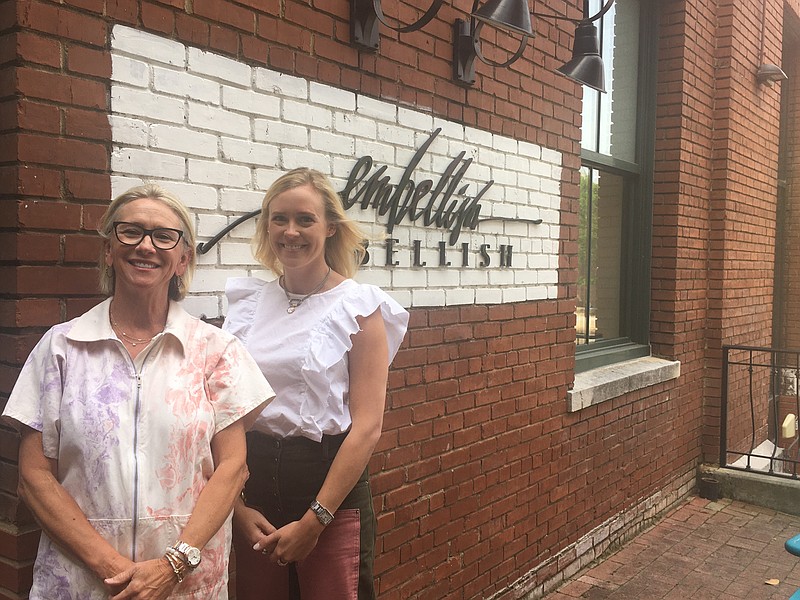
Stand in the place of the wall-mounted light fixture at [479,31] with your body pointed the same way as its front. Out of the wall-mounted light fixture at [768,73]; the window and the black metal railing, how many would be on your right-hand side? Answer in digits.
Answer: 0

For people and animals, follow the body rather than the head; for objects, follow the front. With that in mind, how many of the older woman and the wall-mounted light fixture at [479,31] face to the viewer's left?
0

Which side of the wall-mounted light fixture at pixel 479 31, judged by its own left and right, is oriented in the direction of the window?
left

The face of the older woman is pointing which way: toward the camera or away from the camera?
toward the camera

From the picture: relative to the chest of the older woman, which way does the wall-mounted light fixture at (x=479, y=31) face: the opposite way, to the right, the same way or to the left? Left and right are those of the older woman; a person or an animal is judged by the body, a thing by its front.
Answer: the same way

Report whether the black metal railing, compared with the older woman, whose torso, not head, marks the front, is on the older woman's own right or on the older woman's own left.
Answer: on the older woman's own left

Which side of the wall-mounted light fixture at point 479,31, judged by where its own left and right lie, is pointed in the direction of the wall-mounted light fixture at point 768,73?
left

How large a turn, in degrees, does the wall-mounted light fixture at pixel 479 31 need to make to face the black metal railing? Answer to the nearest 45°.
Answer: approximately 90° to its left

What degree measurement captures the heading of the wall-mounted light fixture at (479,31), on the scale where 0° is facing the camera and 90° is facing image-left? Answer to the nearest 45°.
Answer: approximately 315°

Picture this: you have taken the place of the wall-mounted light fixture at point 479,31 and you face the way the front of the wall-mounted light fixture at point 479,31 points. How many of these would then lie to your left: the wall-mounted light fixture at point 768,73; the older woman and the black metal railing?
2

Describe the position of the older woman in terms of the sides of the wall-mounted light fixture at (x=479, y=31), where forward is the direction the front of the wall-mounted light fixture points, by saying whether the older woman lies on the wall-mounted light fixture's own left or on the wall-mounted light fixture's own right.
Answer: on the wall-mounted light fixture's own right

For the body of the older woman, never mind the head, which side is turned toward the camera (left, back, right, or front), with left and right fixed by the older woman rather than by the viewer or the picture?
front
